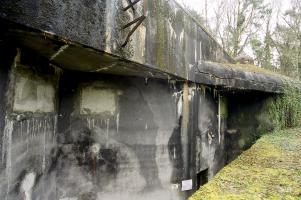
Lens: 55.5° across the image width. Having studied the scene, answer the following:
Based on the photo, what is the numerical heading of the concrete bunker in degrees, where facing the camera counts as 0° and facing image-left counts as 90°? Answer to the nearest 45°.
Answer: approximately 315°

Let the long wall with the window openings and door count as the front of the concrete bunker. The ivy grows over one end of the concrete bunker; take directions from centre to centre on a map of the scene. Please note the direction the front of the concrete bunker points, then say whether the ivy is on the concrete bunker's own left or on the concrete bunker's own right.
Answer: on the concrete bunker's own left
